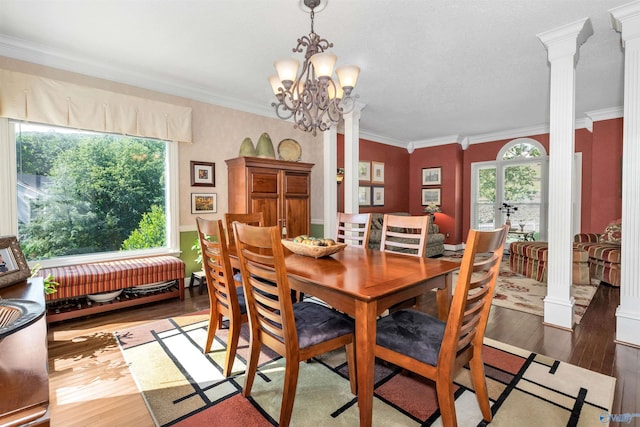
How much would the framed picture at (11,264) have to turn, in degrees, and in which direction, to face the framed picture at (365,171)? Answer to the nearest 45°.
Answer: approximately 45° to its left

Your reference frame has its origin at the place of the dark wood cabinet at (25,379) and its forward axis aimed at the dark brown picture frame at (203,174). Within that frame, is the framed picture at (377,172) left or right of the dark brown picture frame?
right

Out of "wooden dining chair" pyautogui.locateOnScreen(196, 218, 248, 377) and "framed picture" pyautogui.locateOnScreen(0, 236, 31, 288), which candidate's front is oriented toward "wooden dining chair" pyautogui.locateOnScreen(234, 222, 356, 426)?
the framed picture

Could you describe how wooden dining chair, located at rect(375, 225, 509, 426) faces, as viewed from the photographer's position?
facing away from the viewer and to the left of the viewer

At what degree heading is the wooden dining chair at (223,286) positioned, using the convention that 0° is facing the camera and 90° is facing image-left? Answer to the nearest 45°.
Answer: approximately 225°

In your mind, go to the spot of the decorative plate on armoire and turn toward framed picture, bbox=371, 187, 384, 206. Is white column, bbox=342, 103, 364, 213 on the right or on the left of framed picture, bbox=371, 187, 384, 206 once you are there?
right

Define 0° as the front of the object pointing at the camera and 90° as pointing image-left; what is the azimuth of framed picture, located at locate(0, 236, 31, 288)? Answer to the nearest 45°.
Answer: approximately 315°

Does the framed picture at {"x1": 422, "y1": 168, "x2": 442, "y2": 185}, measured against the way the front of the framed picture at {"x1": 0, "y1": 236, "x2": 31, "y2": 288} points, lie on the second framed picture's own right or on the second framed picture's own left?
on the second framed picture's own left
